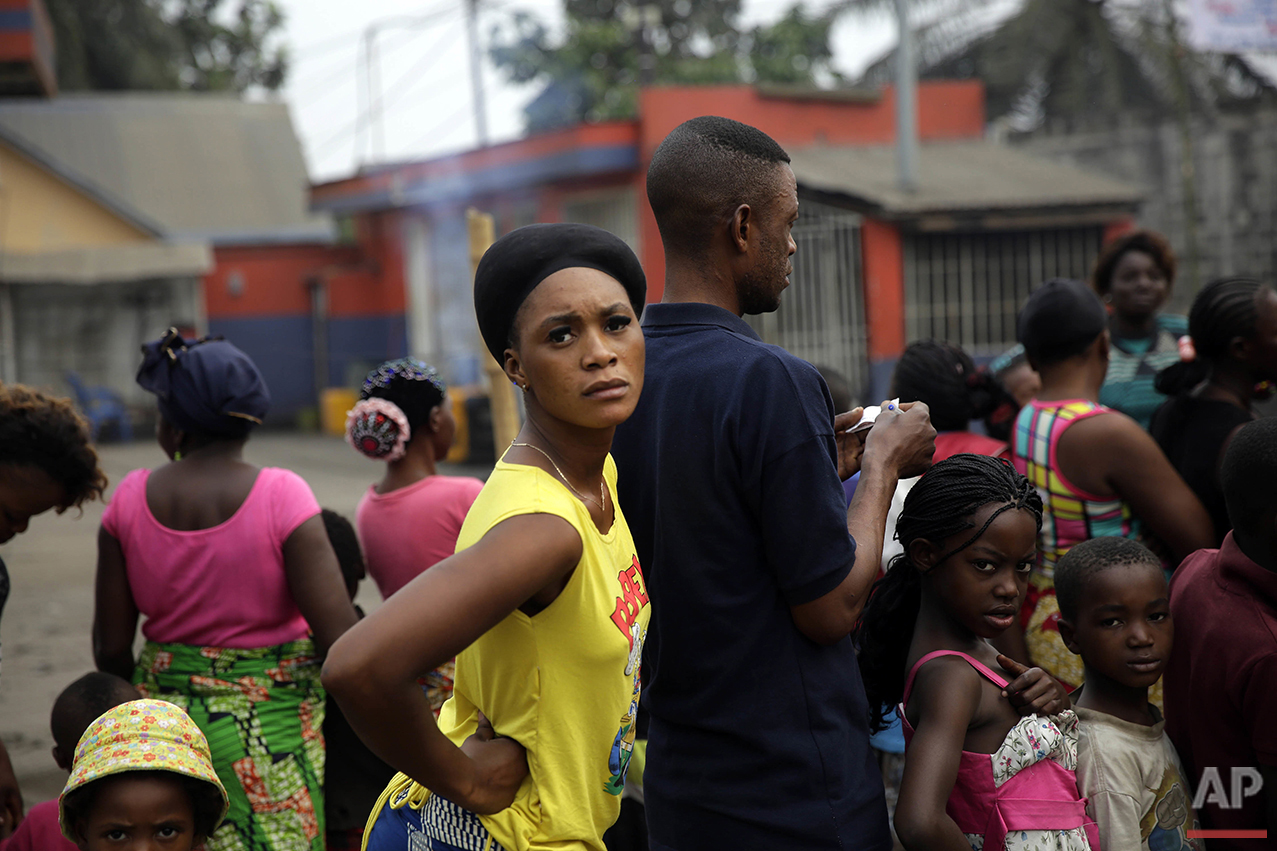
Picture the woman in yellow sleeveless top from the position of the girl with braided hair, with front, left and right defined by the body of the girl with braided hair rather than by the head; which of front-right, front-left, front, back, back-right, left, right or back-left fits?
right

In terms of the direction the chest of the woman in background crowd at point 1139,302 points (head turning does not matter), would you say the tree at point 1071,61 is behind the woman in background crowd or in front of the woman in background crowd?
behind

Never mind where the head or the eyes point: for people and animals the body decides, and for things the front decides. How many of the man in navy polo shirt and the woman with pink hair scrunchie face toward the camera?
0

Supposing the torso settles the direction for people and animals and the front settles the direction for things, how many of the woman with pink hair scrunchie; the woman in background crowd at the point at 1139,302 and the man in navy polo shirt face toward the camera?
1

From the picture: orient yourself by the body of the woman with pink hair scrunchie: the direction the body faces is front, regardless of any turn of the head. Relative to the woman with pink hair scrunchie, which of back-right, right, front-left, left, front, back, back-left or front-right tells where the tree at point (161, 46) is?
front-left

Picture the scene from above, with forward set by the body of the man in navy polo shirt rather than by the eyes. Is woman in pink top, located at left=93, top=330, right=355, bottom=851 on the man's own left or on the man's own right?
on the man's own left

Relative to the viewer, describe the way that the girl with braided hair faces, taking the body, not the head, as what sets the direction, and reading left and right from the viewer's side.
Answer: facing the viewer and to the right of the viewer

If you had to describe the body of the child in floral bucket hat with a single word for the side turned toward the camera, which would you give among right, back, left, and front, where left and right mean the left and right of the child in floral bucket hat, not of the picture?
front

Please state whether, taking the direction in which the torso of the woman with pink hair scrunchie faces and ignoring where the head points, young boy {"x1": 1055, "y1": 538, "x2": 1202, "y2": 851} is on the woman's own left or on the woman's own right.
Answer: on the woman's own right

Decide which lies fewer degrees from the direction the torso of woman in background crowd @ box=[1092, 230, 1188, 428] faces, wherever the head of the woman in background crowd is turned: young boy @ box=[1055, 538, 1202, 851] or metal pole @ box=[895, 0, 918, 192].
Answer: the young boy

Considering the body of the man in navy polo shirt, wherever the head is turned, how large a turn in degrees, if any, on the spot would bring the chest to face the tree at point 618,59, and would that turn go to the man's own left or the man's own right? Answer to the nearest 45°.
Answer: approximately 45° to the man's own left

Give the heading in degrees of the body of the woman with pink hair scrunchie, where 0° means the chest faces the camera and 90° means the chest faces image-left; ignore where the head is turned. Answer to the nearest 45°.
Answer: approximately 225°
